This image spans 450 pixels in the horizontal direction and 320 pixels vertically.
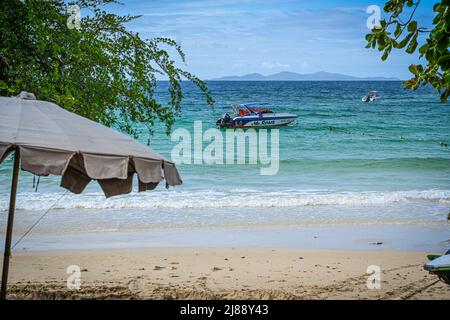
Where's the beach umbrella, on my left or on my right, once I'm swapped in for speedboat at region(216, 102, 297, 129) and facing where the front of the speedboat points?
on my right

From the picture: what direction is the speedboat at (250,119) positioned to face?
to the viewer's right
